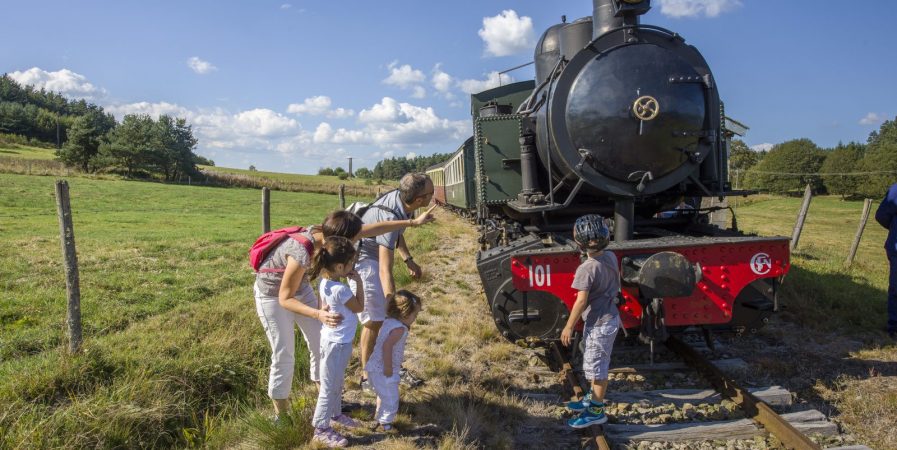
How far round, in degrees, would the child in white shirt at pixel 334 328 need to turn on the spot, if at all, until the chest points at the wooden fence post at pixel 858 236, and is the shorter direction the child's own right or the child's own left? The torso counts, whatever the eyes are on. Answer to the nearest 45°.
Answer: approximately 45° to the child's own left

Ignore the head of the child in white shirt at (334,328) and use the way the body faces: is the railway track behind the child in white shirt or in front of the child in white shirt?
in front

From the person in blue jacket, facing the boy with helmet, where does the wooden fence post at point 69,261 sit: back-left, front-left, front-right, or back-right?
front-right

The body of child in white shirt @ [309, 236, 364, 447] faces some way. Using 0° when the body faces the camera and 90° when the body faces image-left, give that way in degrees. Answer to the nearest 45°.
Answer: approximately 270°

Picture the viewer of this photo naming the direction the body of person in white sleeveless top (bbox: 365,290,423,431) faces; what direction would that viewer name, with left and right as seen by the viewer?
facing away from the viewer and to the right of the viewer

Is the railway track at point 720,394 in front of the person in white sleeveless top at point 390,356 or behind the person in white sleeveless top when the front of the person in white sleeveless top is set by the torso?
in front

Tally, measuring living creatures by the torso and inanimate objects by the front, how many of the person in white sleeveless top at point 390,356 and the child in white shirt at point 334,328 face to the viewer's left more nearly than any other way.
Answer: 0

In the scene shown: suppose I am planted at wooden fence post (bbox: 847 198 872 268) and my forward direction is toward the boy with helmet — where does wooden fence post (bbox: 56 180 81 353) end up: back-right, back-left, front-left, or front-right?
front-right

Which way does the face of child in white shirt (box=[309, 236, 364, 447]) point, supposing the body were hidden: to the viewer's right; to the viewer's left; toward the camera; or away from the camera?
to the viewer's right
